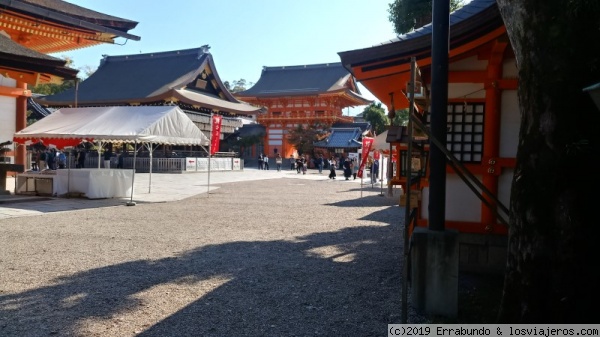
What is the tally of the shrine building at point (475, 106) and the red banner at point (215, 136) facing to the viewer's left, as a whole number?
1

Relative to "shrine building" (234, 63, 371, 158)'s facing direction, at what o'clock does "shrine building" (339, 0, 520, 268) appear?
"shrine building" (339, 0, 520, 268) is roughly at 12 o'clock from "shrine building" (234, 63, 371, 158).

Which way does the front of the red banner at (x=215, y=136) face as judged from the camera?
facing the viewer

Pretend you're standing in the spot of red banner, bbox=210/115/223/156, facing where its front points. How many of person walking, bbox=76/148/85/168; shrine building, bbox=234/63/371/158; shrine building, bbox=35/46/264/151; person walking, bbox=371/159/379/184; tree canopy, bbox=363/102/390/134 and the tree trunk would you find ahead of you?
1

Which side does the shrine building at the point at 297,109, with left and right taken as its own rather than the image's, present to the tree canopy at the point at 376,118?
left

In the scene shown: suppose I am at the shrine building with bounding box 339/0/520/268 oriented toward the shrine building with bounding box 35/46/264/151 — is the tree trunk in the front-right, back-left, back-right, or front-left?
back-left

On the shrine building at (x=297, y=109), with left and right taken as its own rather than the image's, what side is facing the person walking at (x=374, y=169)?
front

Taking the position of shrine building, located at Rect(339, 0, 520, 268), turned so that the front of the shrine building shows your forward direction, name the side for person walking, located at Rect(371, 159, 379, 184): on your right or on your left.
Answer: on your right

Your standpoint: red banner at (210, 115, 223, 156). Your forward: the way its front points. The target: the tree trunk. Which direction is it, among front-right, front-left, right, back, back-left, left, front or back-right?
front

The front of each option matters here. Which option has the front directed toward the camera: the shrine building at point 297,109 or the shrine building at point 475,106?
the shrine building at point 297,109

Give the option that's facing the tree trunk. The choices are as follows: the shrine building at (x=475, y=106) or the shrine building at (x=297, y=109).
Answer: the shrine building at (x=297, y=109)

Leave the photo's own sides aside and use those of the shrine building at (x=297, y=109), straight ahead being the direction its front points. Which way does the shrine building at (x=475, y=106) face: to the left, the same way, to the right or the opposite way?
to the right

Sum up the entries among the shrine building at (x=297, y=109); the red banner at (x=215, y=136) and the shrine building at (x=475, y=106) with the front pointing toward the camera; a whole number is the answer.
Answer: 2

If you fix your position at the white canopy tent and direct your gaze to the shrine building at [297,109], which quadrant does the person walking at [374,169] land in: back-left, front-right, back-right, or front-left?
front-right

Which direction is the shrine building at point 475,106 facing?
to the viewer's left

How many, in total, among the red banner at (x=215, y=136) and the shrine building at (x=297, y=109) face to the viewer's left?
0

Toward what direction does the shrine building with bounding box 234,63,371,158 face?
toward the camera

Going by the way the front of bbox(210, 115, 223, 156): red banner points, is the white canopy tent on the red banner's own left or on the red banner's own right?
on the red banner's own right
